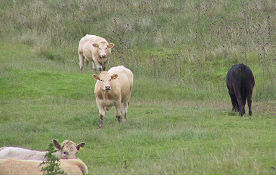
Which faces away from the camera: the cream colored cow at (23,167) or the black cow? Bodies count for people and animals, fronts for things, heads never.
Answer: the black cow

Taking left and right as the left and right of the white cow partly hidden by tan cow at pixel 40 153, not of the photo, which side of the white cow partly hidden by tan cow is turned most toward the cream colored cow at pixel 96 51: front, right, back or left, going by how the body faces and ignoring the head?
left

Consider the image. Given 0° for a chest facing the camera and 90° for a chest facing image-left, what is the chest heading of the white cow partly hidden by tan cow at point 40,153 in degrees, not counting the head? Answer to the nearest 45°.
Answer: approximately 270°

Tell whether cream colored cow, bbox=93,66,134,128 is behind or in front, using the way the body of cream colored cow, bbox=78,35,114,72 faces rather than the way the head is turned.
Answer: in front

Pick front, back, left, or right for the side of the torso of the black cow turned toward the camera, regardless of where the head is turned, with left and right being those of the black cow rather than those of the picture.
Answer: back

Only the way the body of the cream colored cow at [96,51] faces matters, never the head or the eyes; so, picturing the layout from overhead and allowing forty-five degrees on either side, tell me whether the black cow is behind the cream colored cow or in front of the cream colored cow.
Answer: in front

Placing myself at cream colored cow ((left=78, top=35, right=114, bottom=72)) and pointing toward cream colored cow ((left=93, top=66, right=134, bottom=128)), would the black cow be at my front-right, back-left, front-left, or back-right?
front-left
